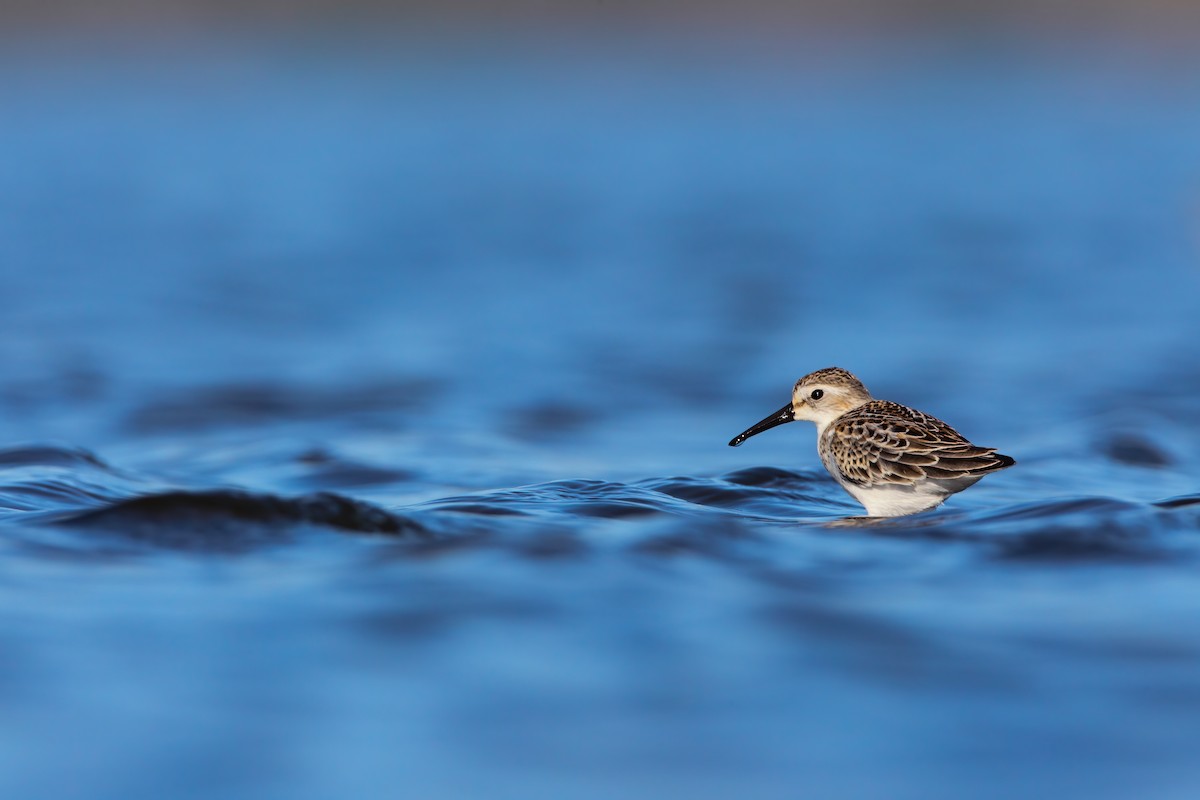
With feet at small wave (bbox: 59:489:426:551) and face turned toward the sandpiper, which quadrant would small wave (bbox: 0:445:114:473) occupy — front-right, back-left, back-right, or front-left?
back-left

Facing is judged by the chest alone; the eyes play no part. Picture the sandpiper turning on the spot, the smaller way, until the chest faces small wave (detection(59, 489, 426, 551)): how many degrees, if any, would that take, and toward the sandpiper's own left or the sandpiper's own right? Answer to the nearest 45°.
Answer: approximately 45° to the sandpiper's own left

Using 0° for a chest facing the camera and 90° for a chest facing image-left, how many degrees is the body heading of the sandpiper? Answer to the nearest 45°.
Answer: approximately 90°

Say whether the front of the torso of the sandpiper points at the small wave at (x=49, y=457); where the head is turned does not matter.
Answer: yes
